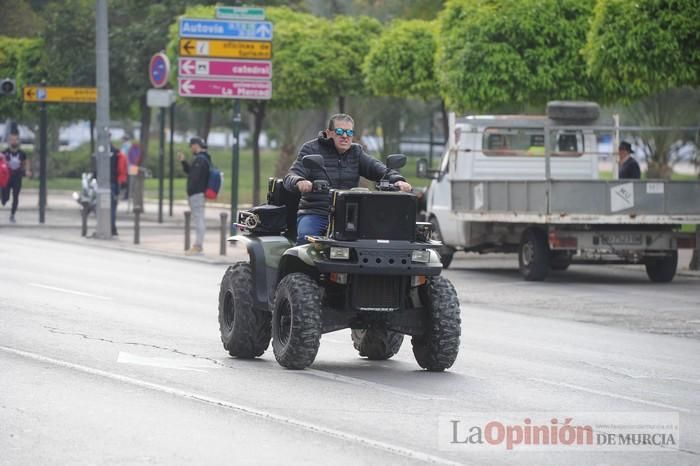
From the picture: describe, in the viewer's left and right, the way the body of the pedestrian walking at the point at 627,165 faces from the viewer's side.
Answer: facing to the left of the viewer

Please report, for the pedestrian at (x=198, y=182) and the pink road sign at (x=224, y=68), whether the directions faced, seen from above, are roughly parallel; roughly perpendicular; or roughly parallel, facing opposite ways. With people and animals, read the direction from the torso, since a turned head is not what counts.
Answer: roughly perpendicular

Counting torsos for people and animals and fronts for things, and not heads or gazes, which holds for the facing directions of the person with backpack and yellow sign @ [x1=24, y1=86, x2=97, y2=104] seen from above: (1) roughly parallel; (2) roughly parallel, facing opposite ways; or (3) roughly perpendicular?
roughly perpendicular

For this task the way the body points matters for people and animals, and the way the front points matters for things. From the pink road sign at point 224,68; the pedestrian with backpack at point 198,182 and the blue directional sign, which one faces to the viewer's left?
the pedestrian with backpack

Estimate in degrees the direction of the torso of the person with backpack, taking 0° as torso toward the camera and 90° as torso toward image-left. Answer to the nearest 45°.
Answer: approximately 90°

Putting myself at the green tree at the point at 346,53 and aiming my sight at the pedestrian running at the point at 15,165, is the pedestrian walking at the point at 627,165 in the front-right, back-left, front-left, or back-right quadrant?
back-left

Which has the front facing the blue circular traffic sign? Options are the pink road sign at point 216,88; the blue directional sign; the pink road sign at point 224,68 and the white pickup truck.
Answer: the white pickup truck

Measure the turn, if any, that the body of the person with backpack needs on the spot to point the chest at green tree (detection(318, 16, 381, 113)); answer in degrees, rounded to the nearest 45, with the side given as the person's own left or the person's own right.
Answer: approximately 135° to the person's own right

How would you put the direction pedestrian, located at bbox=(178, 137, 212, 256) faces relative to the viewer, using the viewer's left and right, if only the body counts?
facing to the left of the viewer
